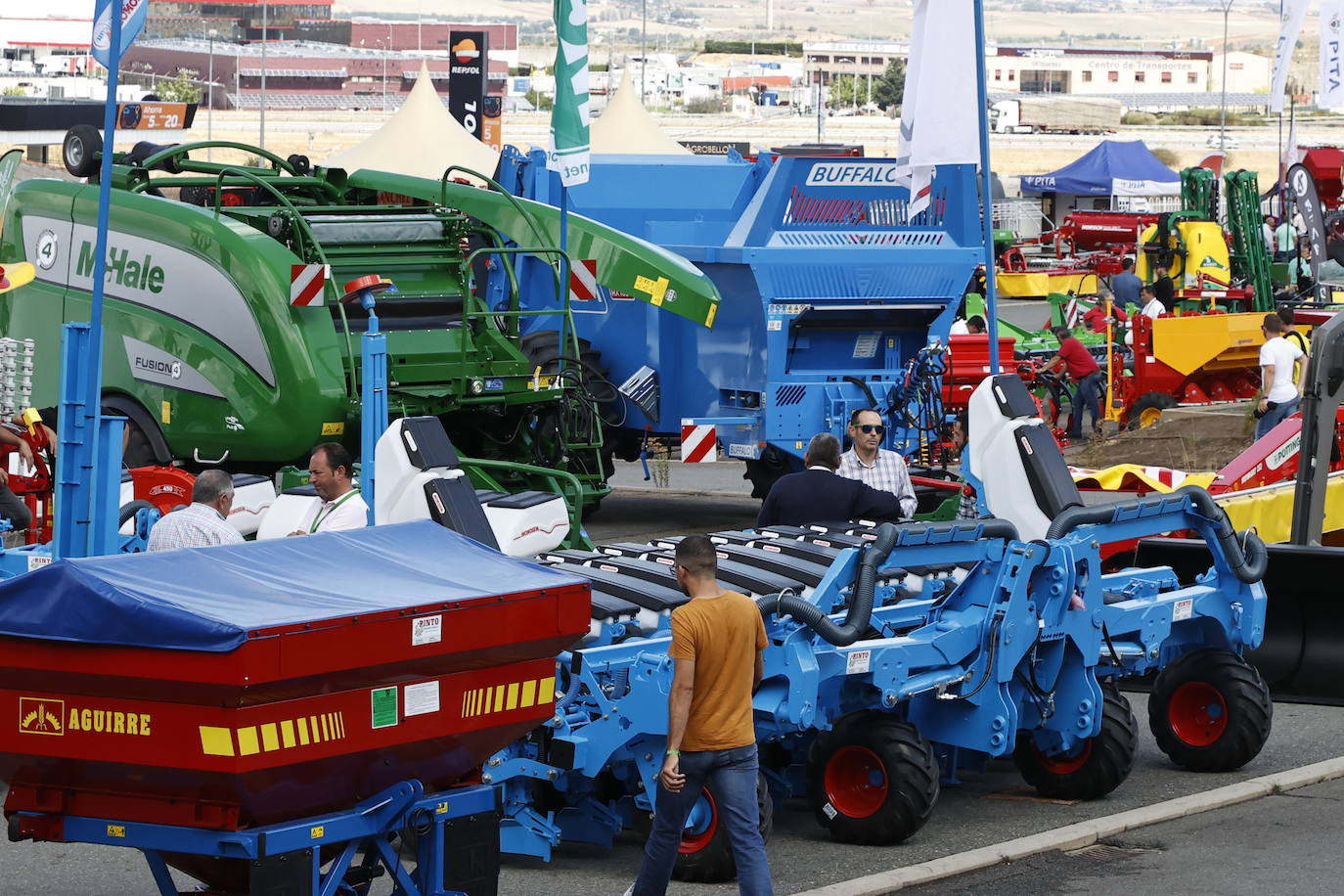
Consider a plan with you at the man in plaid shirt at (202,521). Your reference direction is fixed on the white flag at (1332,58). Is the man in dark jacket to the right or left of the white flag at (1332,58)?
right

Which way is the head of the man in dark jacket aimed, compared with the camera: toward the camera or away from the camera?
away from the camera

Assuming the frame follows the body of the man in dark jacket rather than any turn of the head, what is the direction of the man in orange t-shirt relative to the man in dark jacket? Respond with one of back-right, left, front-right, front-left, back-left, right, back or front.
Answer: back

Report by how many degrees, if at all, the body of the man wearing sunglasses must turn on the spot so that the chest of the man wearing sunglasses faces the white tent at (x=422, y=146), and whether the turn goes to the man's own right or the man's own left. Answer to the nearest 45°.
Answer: approximately 180°

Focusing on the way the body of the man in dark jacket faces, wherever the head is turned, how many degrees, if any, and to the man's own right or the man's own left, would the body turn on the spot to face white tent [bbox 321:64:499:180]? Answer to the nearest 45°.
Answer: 0° — they already face it

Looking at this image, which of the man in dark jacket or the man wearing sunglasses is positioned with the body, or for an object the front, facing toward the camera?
the man wearing sunglasses

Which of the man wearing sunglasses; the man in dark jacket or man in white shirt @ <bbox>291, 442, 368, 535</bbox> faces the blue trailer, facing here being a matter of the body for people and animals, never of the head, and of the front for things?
the man in dark jacket

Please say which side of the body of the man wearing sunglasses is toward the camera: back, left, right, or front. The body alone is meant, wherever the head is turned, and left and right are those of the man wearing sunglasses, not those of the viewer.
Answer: front

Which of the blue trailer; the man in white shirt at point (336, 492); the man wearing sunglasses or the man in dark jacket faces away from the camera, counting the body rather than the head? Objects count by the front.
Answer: the man in dark jacket

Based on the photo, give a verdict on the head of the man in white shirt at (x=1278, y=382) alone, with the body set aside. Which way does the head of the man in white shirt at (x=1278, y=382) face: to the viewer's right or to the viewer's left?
to the viewer's left

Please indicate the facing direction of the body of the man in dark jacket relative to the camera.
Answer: away from the camera

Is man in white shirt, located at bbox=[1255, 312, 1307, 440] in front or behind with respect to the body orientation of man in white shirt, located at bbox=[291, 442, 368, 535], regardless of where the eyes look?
behind
